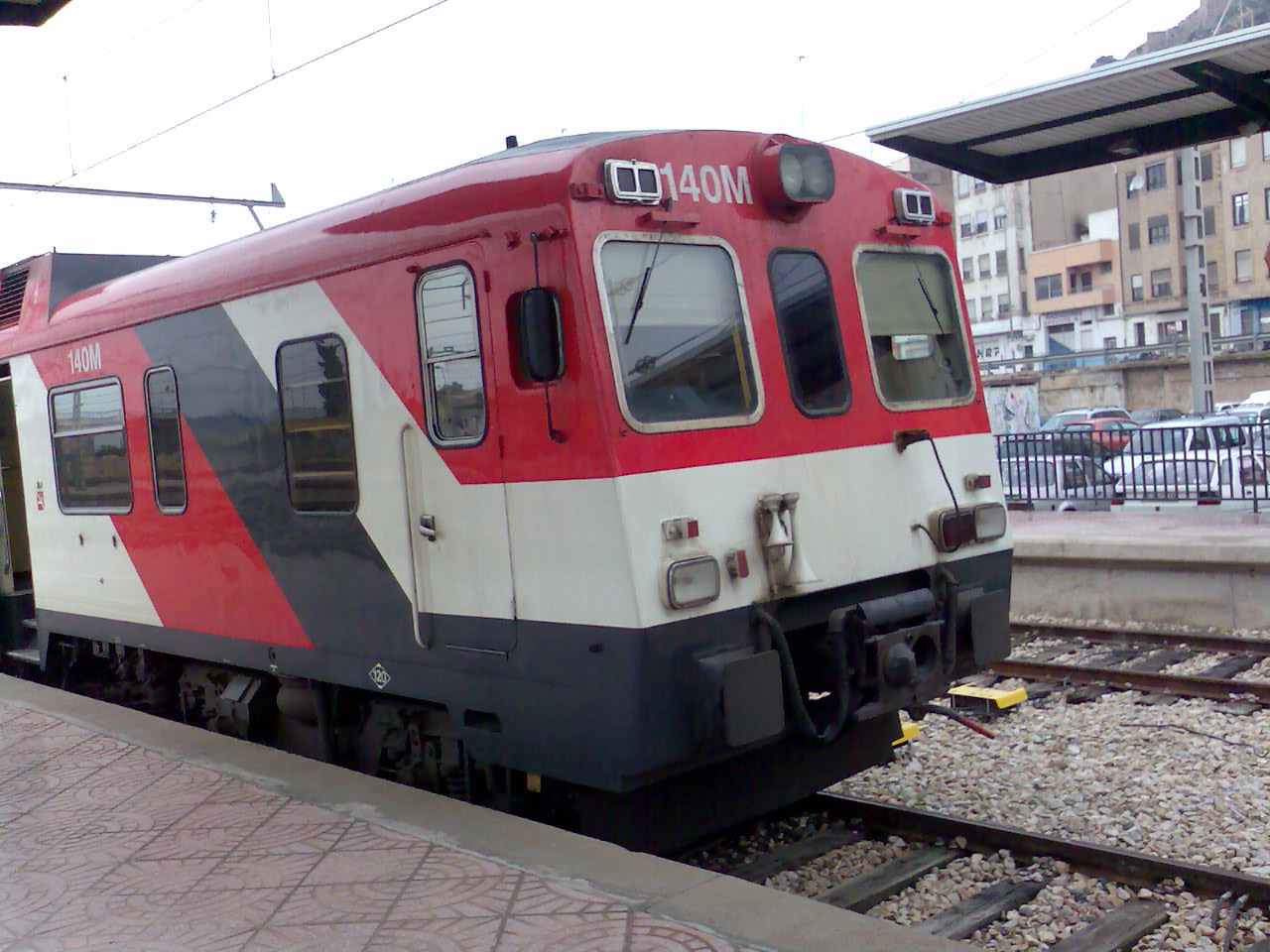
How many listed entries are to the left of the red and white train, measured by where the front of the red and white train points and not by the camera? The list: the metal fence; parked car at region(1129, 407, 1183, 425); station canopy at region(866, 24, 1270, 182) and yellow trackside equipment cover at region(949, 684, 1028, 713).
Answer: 4

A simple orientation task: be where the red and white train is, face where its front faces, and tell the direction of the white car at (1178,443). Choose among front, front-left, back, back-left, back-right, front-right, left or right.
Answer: left

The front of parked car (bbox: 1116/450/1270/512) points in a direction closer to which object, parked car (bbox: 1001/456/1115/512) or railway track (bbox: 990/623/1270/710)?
the parked car

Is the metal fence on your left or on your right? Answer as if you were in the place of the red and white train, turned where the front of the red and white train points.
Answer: on your left

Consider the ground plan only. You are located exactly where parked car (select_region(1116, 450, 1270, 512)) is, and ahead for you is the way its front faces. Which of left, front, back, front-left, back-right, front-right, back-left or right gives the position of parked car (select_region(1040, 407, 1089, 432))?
front-left

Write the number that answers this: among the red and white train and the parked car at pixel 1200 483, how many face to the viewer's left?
0

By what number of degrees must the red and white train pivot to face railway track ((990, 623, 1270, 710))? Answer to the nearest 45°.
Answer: approximately 90° to its left

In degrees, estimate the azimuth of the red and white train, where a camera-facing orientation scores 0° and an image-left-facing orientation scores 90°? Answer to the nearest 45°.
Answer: approximately 315°

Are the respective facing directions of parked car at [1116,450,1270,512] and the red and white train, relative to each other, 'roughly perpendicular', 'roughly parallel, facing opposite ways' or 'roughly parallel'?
roughly parallel, facing opposite ways

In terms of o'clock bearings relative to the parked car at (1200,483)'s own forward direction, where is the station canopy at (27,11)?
The station canopy is roughly at 7 o'clock from the parked car.
